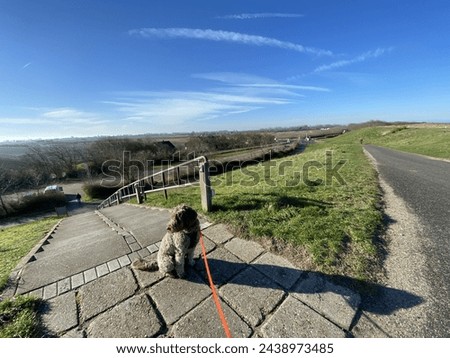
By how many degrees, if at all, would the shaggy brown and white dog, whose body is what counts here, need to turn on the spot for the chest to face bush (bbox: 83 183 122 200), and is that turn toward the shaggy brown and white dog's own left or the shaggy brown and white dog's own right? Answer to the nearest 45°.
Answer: approximately 135° to the shaggy brown and white dog's own left

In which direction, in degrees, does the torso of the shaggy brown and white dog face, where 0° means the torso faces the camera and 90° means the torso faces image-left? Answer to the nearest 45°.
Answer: approximately 315°

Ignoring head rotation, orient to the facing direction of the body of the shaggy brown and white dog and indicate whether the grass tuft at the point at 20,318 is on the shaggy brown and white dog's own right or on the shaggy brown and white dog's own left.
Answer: on the shaggy brown and white dog's own right

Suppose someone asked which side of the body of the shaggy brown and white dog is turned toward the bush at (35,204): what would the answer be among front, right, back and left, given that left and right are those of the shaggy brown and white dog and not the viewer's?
back

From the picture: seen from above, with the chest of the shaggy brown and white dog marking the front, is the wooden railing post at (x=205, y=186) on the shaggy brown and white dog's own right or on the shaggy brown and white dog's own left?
on the shaggy brown and white dog's own left
